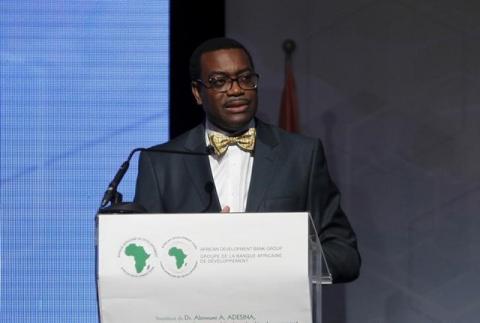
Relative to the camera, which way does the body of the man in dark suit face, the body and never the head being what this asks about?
toward the camera
